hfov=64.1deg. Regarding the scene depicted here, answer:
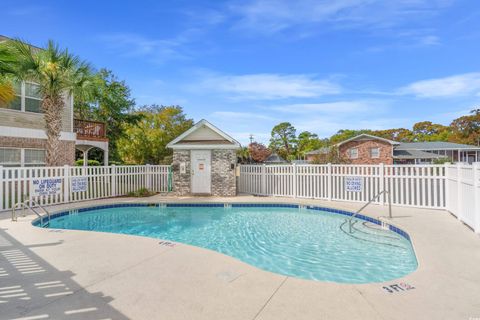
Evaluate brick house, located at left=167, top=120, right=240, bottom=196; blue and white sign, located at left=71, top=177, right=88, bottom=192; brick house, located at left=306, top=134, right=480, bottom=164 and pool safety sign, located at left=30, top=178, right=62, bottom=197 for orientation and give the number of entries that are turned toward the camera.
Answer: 4

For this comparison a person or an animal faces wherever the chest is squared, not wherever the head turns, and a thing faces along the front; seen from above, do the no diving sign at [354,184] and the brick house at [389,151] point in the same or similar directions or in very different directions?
same or similar directions

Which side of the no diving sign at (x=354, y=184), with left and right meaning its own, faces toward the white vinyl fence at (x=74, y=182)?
right

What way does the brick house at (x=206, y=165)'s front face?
toward the camera

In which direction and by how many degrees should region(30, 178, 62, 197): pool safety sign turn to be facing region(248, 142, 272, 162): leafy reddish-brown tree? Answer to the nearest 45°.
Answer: approximately 135° to its left

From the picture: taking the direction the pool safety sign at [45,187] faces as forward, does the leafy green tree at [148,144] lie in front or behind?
behind

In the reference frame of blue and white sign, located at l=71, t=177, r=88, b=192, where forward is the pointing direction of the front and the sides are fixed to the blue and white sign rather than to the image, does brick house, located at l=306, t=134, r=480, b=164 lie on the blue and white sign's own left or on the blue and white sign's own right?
on the blue and white sign's own left

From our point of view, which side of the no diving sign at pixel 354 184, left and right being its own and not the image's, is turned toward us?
front

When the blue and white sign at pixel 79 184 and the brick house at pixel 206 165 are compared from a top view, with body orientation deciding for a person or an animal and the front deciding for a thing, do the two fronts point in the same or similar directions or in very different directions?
same or similar directions

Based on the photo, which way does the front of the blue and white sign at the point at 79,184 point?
toward the camera
